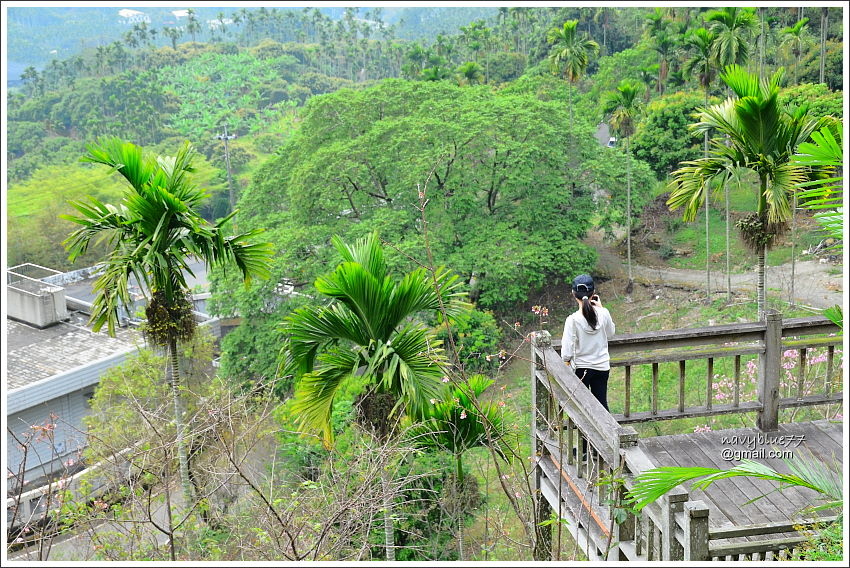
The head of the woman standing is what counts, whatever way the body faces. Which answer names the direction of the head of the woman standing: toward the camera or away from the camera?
away from the camera

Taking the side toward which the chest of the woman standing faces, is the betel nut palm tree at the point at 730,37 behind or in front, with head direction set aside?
in front

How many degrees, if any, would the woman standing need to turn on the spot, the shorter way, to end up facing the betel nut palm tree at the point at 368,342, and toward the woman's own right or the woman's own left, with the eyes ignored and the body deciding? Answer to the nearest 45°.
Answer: approximately 45° to the woman's own left

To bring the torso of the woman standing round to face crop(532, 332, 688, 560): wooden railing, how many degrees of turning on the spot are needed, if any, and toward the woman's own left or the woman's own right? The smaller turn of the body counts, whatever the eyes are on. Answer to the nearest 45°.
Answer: approximately 180°

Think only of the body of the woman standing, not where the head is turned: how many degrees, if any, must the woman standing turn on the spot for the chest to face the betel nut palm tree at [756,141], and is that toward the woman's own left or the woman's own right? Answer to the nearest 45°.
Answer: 0° — they already face it

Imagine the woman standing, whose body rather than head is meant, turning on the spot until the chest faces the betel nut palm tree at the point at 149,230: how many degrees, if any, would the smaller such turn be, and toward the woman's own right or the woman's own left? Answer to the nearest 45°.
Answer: approximately 45° to the woman's own left

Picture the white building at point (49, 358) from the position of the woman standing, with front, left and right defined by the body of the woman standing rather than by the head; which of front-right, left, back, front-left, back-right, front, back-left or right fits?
front-left

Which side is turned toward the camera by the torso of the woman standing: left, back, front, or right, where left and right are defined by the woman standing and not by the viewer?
back
